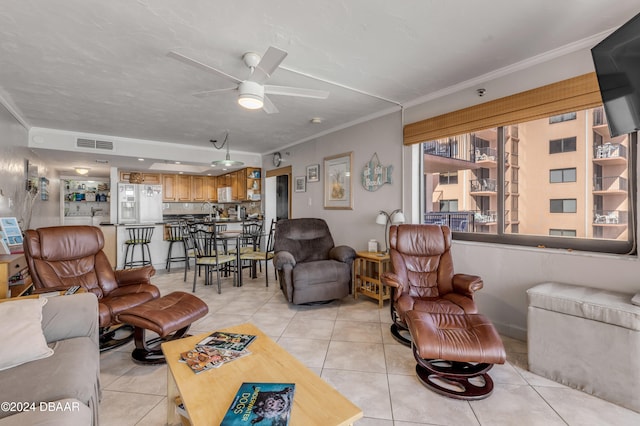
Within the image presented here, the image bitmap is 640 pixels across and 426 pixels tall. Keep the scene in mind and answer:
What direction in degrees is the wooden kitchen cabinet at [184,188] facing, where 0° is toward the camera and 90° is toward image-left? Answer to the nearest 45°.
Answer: approximately 0°

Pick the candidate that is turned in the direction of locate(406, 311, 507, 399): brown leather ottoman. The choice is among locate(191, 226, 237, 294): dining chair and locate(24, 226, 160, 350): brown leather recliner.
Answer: the brown leather recliner

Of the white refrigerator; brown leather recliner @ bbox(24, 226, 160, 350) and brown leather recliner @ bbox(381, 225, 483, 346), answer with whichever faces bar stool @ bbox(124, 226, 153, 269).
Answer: the white refrigerator

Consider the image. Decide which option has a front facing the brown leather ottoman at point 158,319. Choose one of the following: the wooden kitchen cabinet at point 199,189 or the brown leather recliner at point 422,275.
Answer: the wooden kitchen cabinet

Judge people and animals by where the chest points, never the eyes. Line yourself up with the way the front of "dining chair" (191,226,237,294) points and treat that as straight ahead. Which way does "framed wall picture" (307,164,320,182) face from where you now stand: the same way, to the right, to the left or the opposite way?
the opposite way

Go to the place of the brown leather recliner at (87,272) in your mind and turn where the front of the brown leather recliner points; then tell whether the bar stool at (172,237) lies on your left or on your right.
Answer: on your left

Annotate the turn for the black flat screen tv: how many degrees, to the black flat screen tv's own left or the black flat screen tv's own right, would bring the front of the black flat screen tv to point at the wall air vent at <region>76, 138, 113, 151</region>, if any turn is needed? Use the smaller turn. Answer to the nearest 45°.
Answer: approximately 45° to the black flat screen tv's own right

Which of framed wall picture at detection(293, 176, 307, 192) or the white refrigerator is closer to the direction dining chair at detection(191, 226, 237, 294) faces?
the framed wall picture

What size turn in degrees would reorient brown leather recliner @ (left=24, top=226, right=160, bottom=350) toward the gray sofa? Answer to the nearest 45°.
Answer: approximately 45° to its right

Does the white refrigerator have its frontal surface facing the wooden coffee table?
yes

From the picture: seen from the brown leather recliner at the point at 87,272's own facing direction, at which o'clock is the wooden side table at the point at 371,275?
The wooden side table is roughly at 11 o'clock from the brown leather recliner.

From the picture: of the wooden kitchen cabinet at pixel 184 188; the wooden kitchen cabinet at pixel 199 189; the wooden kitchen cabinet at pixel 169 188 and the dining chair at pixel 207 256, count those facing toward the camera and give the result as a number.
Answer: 3

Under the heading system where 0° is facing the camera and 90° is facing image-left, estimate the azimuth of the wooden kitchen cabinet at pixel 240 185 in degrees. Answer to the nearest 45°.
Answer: approximately 45°

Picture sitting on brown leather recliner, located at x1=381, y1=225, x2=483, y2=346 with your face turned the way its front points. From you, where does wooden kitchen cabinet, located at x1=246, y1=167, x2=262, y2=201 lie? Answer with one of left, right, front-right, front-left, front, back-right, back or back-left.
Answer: back
